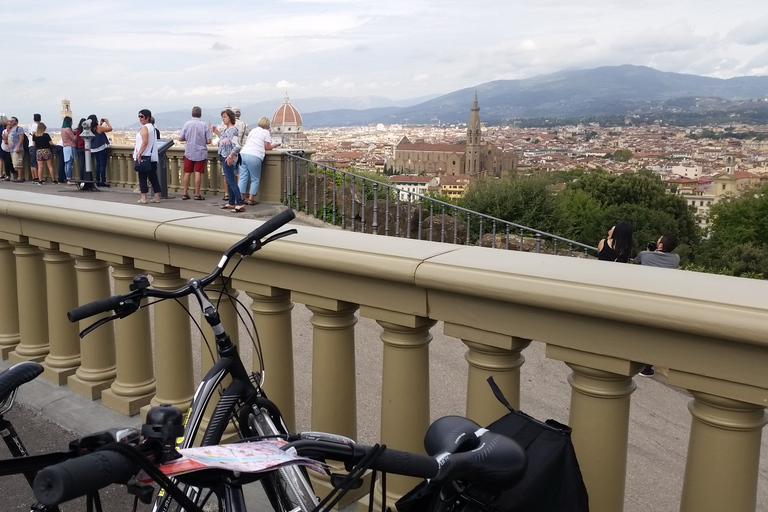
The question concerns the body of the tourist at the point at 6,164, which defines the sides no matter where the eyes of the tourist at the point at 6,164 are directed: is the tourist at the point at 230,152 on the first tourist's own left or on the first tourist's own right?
on the first tourist's own right

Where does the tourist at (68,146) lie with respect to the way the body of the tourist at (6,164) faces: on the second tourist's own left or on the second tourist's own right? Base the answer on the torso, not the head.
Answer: on the second tourist's own right

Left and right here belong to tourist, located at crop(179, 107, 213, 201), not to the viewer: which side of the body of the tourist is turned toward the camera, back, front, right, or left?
back

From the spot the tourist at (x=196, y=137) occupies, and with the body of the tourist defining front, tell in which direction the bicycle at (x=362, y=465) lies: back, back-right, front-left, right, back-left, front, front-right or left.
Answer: back

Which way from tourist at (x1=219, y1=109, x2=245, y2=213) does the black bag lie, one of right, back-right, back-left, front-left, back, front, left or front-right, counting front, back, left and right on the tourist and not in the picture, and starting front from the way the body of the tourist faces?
left

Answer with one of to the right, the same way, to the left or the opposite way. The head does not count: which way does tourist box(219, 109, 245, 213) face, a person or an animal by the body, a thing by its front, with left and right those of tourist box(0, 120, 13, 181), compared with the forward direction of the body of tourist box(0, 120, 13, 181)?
the same way

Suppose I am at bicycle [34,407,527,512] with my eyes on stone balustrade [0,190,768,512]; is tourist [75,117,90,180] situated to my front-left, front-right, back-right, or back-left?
front-left

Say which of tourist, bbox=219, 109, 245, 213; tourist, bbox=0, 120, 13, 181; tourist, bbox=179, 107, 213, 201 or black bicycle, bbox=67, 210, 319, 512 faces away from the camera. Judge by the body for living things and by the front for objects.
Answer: tourist, bbox=179, 107, 213, 201
